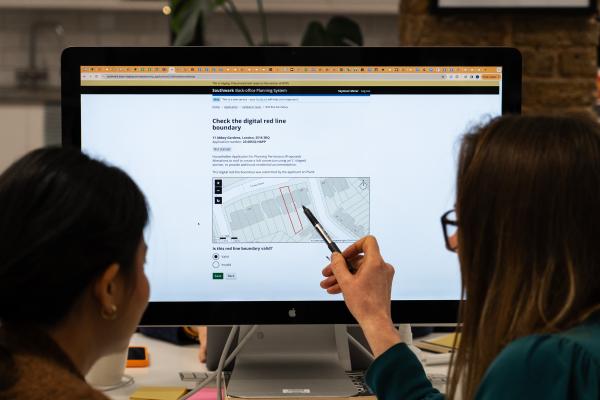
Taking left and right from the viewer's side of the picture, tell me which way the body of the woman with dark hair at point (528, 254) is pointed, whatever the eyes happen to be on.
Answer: facing away from the viewer and to the left of the viewer

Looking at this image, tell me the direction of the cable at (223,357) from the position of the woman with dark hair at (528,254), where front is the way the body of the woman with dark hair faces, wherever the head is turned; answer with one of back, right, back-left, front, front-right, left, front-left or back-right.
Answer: front

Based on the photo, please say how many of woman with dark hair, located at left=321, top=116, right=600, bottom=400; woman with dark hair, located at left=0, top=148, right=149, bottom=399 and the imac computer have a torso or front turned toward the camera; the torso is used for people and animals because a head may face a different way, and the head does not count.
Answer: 1

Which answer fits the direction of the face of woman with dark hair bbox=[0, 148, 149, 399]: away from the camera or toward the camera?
away from the camera

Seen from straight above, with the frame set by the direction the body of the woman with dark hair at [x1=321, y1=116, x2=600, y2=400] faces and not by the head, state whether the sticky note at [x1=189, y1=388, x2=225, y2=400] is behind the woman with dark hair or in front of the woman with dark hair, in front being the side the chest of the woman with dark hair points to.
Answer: in front

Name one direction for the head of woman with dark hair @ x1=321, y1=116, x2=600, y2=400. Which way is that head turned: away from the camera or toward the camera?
away from the camera

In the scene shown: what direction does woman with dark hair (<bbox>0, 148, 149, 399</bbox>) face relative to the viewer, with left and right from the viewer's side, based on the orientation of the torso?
facing away from the viewer and to the right of the viewer

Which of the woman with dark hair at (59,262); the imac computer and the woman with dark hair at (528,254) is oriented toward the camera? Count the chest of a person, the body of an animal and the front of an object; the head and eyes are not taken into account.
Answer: the imac computer

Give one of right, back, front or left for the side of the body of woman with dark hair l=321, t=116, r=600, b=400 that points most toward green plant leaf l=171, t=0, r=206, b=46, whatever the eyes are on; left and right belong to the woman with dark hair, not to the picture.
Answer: front

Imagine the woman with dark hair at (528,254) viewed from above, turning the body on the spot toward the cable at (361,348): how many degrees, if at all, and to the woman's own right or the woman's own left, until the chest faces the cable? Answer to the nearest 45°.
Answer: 0° — they already face it

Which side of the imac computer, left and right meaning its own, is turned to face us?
front

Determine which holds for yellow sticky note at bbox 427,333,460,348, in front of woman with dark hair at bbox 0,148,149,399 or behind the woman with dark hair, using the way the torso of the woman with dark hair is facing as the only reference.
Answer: in front
